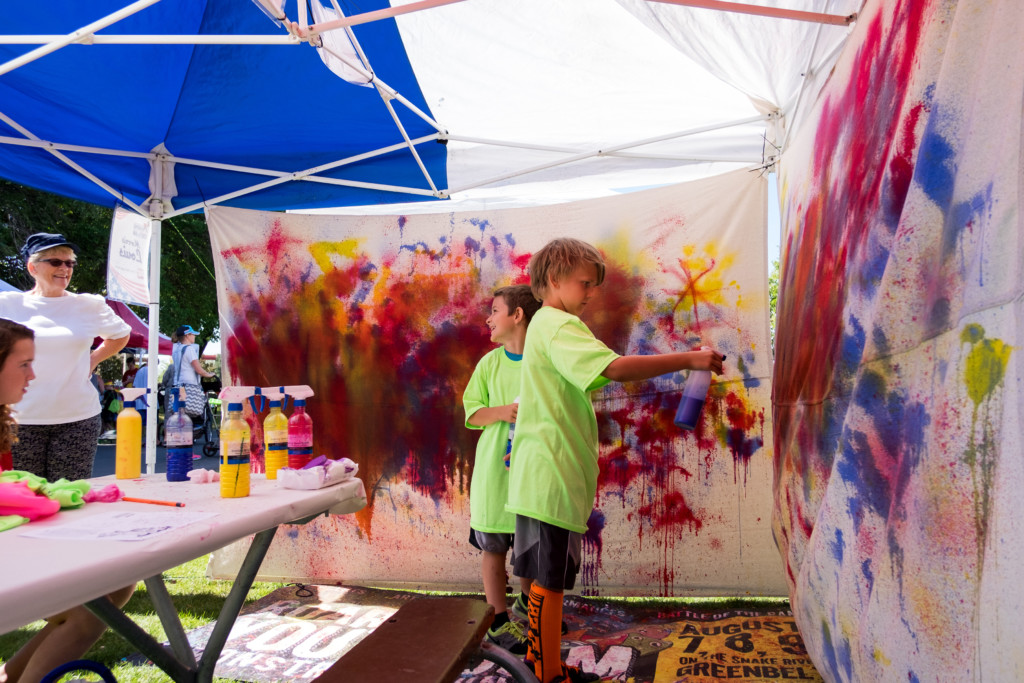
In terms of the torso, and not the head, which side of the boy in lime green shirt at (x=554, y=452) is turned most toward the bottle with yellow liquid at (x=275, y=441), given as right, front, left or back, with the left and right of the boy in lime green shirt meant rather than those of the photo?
back

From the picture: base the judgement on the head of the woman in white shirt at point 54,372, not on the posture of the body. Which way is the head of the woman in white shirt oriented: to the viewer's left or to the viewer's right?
to the viewer's right

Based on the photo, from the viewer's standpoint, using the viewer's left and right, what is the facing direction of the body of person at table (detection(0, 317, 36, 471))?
facing to the right of the viewer

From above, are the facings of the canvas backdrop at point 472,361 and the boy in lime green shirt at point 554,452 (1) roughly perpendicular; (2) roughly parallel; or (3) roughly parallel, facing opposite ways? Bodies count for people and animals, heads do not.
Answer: roughly perpendicular

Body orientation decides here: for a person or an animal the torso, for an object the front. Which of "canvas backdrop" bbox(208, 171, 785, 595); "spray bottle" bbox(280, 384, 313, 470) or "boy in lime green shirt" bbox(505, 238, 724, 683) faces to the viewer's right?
the boy in lime green shirt

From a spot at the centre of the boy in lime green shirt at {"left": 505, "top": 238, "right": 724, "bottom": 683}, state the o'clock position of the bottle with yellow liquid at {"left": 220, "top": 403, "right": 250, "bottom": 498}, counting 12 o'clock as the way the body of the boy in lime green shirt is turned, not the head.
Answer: The bottle with yellow liquid is roughly at 5 o'clock from the boy in lime green shirt.

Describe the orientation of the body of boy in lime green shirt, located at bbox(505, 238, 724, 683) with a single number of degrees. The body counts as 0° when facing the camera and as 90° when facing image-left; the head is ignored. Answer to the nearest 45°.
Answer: approximately 270°

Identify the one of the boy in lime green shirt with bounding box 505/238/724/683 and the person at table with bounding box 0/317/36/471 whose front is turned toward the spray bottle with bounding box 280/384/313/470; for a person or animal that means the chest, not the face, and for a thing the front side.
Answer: the person at table

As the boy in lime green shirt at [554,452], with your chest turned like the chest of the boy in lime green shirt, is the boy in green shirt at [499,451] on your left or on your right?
on your left
